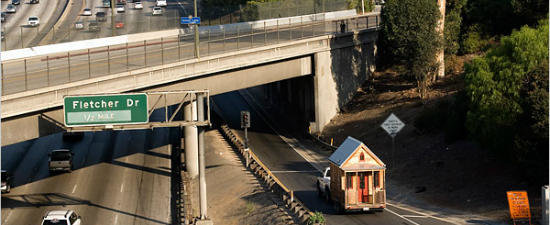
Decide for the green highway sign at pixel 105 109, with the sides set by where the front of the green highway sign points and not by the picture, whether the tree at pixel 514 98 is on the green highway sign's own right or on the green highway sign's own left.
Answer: on the green highway sign's own left

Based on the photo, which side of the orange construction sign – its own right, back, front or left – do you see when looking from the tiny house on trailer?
right

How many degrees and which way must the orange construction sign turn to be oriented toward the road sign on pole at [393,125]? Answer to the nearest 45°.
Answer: approximately 135° to its right

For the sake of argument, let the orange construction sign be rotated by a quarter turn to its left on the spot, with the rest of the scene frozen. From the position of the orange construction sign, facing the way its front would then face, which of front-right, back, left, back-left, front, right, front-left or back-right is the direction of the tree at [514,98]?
left
